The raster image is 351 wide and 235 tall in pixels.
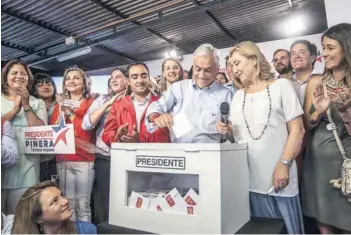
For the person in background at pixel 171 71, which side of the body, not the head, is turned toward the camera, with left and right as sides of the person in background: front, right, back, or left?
front

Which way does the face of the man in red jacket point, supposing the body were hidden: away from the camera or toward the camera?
toward the camera

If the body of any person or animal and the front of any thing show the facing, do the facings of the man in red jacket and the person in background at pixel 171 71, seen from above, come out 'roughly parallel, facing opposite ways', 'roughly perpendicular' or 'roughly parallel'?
roughly parallel

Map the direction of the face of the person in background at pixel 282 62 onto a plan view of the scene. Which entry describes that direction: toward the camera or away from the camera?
toward the camera

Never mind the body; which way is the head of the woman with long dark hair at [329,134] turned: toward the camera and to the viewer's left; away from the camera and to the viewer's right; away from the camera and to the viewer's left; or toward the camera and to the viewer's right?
toward the camera and to the viewer's left

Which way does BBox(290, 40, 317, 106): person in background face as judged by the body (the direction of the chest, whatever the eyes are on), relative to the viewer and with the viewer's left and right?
facing the viewer and to the left of the viewer

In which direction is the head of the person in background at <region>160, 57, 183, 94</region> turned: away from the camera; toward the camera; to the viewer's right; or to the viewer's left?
toward the camera

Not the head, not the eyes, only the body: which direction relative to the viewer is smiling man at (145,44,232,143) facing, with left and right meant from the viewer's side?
facing the viewer

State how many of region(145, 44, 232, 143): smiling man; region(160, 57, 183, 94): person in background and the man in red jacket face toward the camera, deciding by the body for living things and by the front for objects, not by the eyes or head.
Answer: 3
